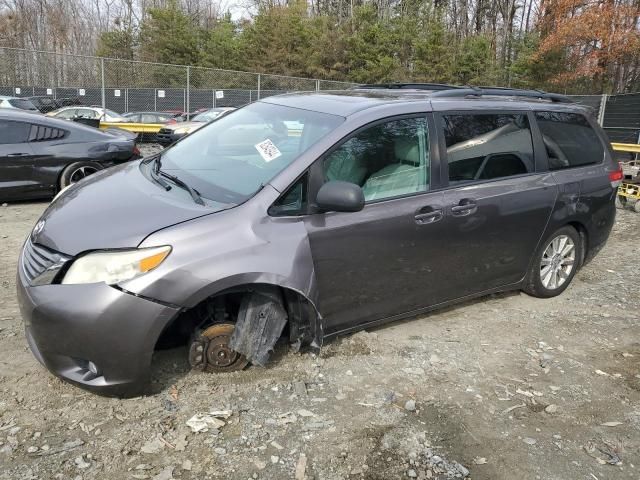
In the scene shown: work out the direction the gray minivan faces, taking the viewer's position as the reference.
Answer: facing the viewer and to the left of the viewer

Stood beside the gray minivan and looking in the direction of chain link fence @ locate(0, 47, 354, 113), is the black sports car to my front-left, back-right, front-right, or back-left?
front-left

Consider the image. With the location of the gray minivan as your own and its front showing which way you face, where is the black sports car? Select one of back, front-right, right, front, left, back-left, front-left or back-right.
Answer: right

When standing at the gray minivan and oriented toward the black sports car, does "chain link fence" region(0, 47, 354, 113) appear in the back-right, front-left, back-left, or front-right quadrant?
front-right

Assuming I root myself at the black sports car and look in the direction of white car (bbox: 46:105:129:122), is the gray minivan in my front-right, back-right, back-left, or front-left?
back-right
